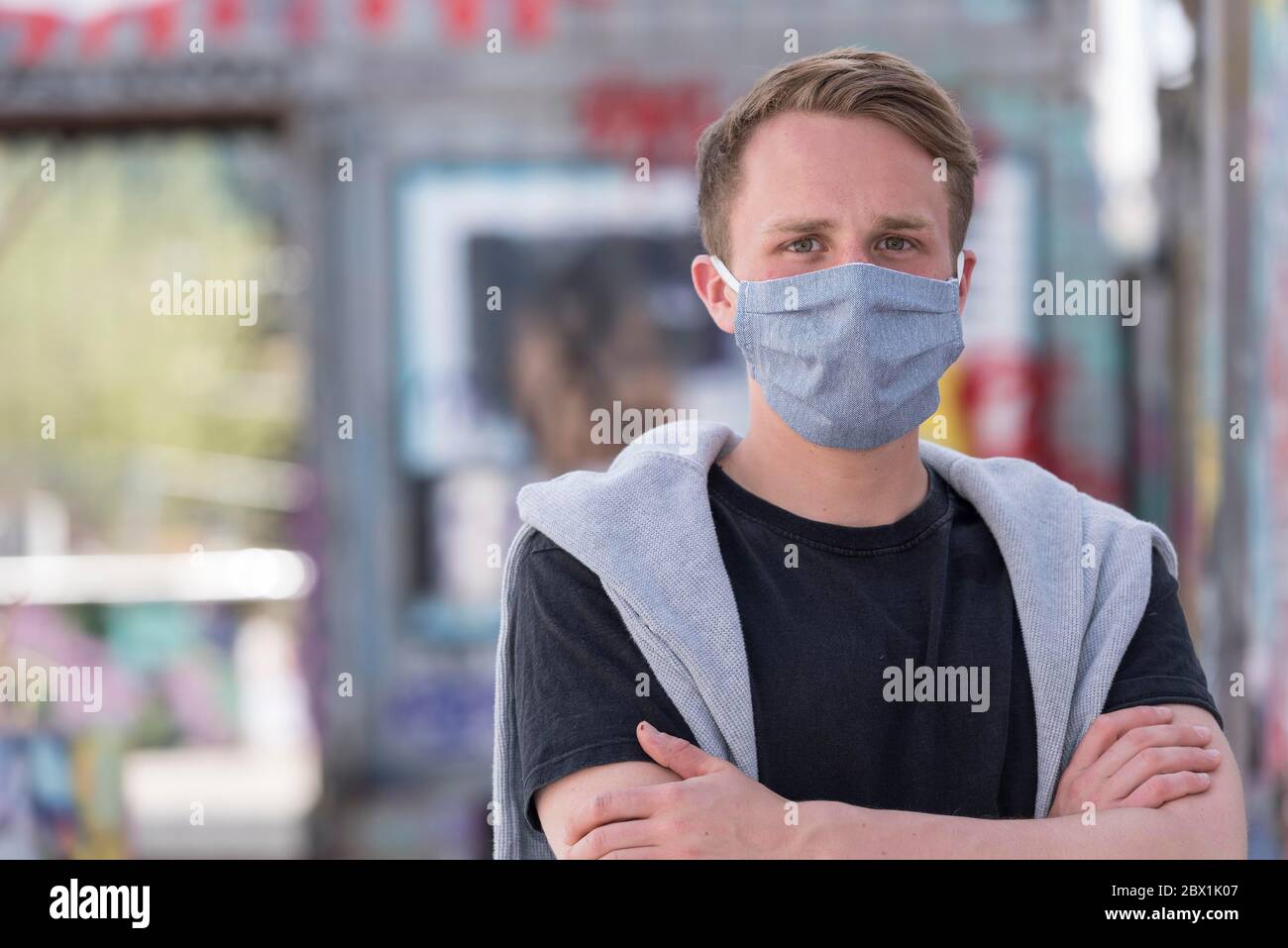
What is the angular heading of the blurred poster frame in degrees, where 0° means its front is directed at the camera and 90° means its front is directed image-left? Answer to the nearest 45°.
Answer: approximately 0°

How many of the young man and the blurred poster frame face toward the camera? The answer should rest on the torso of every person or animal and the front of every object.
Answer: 2

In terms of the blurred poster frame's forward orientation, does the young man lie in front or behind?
in front

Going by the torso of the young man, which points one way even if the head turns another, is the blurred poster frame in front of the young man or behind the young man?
behind

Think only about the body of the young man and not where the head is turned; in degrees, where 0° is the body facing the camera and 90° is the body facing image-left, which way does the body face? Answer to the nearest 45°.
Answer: approximately 0°
